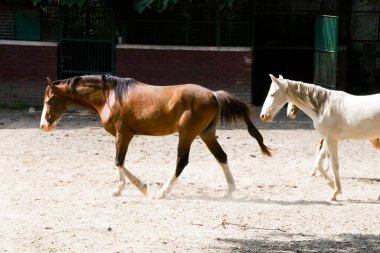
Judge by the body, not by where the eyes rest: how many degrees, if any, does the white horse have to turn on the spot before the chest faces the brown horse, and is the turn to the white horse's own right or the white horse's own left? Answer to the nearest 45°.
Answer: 0° — it already faces it

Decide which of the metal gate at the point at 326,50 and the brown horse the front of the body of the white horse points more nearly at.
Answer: the brown horse

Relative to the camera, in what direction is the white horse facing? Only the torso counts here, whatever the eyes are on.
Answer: to the viewer's left

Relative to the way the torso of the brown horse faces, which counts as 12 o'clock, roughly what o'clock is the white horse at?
The white horse is roughly at 6 o'clock from the brown horse.

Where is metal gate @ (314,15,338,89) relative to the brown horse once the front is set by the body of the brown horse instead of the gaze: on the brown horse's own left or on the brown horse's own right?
on the brown horse's own right

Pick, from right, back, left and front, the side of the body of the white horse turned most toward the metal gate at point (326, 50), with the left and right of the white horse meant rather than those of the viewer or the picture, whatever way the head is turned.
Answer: right

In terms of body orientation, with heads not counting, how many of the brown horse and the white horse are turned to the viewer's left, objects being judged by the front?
2

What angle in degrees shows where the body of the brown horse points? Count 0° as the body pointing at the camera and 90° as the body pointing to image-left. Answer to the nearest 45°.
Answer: approximately 90°
